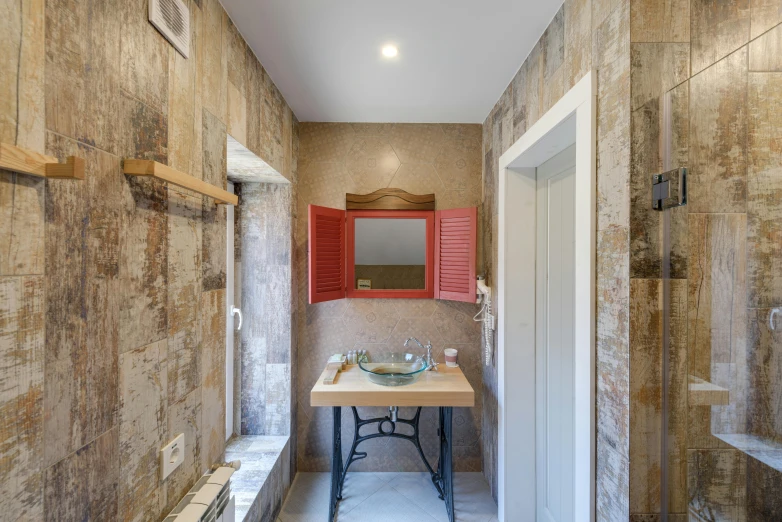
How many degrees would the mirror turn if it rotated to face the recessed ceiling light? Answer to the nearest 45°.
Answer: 0° — it already faces it

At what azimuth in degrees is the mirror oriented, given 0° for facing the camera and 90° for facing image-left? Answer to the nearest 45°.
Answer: approximately 0°

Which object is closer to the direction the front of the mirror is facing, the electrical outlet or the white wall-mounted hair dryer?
the electrical outlet

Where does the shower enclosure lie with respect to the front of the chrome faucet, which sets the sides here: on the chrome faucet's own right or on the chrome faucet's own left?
on the chrome faucet's own left

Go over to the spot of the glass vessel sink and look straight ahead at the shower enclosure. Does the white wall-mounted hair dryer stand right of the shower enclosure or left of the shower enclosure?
left
